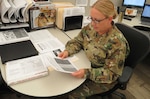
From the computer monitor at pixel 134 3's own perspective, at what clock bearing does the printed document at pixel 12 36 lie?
The printed document is roughly at 1 o'clock from the computer monitor.

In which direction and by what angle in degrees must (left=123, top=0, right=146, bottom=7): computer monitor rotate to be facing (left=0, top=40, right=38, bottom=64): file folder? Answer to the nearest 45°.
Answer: approximately 45° to its right

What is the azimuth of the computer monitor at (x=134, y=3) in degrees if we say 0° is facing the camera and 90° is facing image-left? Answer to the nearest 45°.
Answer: approximately 0°

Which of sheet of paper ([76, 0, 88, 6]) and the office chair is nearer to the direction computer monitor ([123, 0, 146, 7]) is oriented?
the office chair

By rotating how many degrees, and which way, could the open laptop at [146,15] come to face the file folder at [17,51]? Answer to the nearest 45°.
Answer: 0° — it already faces it

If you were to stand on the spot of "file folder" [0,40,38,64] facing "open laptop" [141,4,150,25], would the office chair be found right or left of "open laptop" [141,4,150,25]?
right

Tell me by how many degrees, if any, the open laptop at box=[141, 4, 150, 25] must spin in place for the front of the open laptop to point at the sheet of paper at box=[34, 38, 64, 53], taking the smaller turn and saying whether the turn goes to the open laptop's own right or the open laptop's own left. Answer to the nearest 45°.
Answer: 0° — it already faces it

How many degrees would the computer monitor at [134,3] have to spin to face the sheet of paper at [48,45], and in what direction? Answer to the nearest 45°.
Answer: approximately 45° to its right
